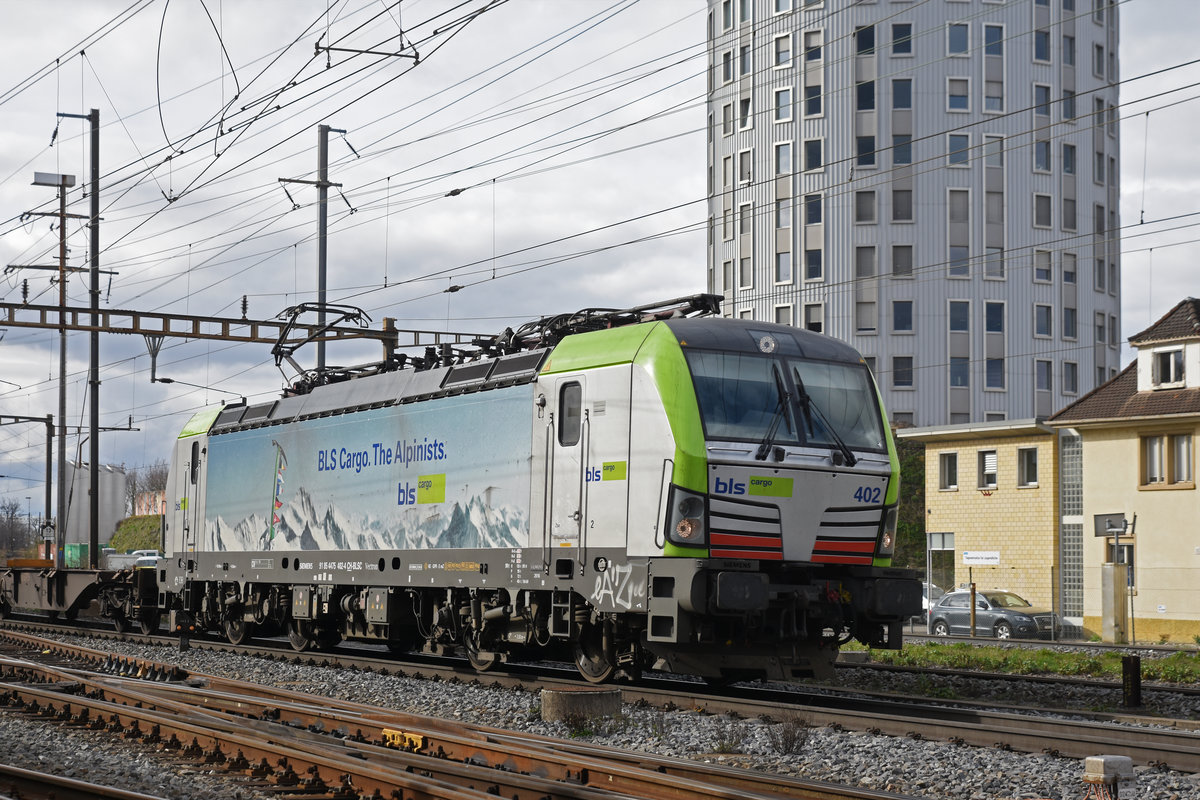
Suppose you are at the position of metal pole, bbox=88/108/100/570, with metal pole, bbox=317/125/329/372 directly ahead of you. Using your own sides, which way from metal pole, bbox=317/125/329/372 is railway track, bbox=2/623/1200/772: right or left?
right

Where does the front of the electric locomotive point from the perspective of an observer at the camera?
facing the viewer and to the right of the viewer

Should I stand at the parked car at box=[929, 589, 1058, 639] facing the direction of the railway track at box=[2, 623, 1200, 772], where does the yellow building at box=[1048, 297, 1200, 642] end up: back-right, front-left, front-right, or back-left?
back-left

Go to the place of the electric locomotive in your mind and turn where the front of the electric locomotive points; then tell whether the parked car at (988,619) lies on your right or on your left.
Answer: on your left
